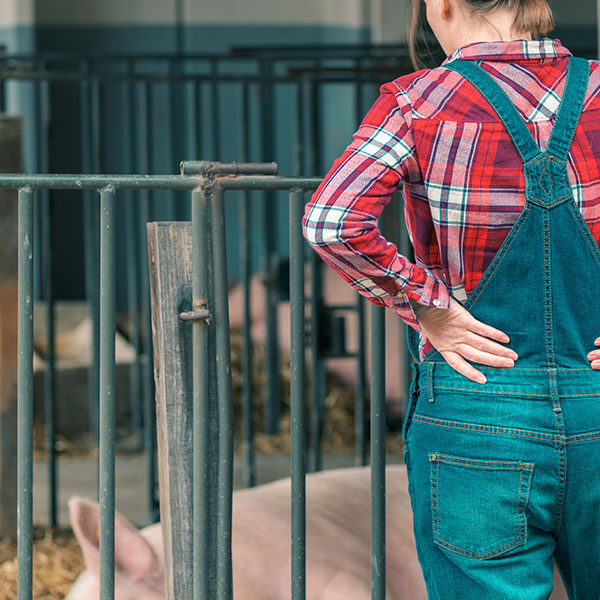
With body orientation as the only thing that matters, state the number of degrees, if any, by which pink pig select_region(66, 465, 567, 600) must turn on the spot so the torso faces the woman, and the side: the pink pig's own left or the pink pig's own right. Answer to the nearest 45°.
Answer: approximately 90° to the pink pig's own left

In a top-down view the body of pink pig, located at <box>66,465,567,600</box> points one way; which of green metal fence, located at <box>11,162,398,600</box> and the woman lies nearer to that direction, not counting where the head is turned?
the green metal fence

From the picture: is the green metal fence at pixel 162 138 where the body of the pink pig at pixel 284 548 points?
no

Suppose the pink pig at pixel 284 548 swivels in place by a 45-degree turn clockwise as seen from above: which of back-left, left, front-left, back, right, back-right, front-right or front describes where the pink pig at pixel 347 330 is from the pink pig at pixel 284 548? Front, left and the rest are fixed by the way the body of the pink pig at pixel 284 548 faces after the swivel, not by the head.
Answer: front-right

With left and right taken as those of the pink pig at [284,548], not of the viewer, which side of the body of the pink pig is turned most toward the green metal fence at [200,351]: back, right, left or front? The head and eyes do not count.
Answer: left

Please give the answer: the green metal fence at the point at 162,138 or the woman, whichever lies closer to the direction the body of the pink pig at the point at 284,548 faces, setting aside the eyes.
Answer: the green metal fence

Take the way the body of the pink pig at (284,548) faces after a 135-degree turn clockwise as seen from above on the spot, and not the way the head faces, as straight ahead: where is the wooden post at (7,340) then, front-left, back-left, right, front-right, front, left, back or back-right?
left

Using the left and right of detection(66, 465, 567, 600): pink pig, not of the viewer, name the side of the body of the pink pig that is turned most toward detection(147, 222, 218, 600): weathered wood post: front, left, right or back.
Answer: left

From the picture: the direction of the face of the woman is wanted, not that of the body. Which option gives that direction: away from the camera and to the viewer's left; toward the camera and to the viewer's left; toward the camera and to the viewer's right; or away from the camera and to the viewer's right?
away from the camera and to the viewer's left

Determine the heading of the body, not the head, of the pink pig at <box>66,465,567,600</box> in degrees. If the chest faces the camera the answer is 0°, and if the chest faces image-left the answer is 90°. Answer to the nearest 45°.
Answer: approximately 90°
